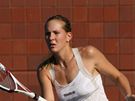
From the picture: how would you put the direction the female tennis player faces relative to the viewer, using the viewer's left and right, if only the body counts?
facing the viewer and to the left of the viewer

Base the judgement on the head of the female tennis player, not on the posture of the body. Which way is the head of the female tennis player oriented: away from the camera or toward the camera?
toward the camera
